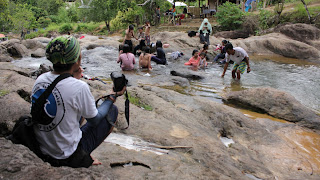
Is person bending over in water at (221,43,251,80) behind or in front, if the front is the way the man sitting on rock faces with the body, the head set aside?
in front

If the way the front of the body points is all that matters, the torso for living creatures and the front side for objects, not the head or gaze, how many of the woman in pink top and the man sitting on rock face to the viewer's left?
0

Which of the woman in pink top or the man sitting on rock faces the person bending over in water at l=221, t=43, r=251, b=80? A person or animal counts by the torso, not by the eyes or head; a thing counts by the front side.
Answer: the man sitting on rock

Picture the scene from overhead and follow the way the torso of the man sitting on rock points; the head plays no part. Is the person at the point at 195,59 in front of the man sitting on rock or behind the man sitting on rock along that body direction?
in front

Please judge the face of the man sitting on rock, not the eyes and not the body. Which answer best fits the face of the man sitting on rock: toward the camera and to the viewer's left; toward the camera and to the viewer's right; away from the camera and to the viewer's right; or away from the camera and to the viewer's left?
away from the camera and to the viewer's right

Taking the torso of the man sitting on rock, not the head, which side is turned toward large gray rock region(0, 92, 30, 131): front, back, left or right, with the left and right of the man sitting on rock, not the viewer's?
left

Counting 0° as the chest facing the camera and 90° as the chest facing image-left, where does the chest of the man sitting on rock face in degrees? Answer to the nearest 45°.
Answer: approximately 225°
